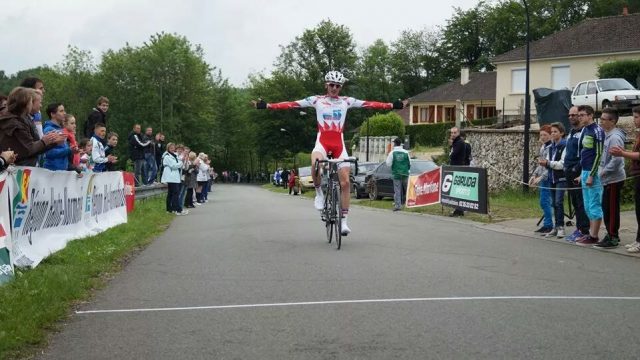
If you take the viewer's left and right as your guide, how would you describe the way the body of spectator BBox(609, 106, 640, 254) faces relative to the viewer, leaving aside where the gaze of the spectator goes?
facing to the left of the viewer

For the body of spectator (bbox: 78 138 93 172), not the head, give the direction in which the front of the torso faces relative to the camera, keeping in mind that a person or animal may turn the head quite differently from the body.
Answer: to the viewer's right

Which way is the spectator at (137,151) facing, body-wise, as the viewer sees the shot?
to the viewer's right

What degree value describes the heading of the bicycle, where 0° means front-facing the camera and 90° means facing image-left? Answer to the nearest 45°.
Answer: approximately 0°

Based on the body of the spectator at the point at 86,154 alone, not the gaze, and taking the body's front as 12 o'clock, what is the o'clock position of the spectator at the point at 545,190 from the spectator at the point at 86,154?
the spectator at the point at 545,190 is roughly at 1 o'clock from the spectator at the point at 86,154.

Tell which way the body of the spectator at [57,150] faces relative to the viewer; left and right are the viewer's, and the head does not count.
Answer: facing to the right of the viewer

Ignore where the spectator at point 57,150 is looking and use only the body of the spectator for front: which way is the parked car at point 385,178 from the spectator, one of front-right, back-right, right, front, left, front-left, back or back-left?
front-left

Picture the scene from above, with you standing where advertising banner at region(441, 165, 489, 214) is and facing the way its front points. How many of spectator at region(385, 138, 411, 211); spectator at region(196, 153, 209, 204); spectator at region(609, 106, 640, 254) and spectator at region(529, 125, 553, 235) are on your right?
2

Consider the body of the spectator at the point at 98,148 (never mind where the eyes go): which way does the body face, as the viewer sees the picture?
to the viewer's right

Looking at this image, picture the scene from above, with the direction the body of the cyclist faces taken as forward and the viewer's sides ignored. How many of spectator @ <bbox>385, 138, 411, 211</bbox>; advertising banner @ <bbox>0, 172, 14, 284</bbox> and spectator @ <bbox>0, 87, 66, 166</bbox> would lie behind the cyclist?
1

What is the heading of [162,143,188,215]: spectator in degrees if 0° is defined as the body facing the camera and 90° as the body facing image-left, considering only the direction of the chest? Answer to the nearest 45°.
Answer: approximately 315°

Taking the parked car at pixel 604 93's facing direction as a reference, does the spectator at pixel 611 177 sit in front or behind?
in front
